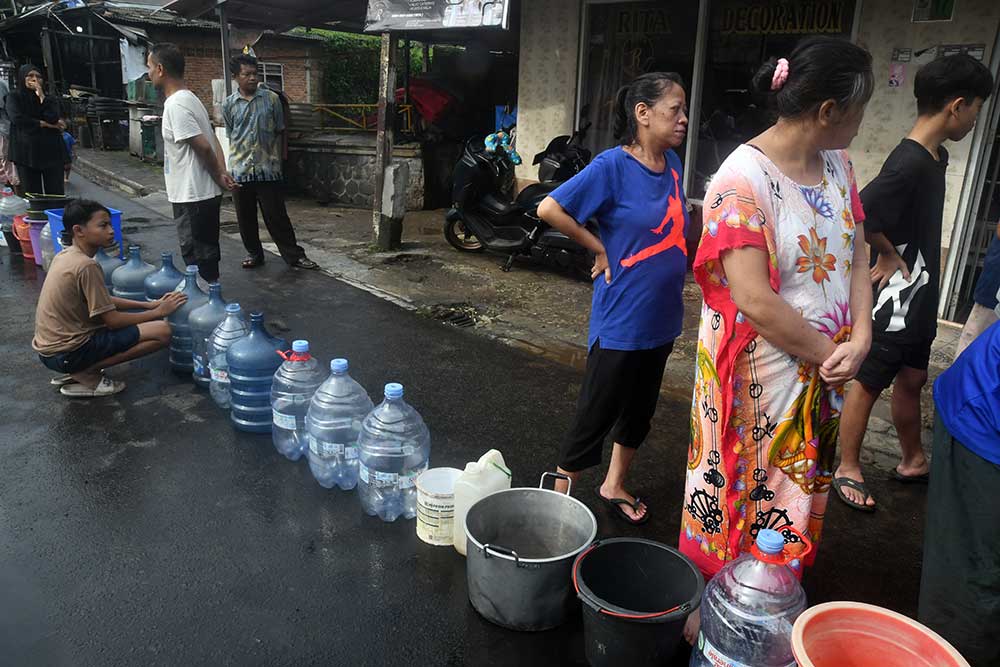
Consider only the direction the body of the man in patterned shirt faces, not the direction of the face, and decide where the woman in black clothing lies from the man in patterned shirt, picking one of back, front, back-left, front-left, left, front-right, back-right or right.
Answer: back-right

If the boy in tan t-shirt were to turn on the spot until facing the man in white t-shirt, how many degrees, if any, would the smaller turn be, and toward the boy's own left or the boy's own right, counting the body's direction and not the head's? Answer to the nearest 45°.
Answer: approximately 45° to the boy's own left

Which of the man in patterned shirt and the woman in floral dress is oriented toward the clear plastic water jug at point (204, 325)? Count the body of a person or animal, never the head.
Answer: the man in patterned shirt

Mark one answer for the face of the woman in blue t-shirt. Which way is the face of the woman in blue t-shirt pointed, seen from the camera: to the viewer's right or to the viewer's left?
to the viewer's right

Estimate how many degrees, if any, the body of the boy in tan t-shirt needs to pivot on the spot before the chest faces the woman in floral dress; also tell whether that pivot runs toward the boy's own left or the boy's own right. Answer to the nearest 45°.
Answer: approximately 45° to the boy's own right

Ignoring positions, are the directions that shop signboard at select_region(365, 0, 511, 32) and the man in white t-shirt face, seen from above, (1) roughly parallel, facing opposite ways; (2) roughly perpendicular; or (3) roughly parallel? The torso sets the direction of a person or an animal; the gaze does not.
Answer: roughly perpendicular

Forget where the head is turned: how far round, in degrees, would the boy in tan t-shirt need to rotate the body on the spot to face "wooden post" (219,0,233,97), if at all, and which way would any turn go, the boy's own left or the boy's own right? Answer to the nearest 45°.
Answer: approximately 90° to the boy's own left

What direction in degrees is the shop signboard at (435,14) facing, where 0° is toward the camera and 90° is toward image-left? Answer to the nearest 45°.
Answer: approximately 0°

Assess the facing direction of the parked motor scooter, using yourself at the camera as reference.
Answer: facing away from the viewer and to the left of the viewer

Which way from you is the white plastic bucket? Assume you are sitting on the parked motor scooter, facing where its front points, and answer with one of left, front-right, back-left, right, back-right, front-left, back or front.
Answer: back-left
